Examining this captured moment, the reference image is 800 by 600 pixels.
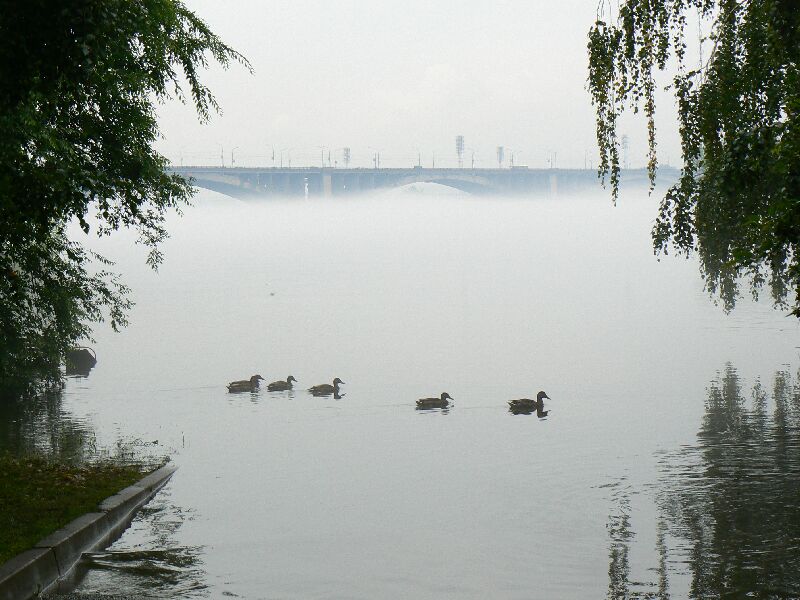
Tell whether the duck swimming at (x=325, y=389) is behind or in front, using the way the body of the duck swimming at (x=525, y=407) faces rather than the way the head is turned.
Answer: behind

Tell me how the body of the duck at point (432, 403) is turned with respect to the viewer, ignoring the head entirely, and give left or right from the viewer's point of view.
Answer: facing to the right of the viewer

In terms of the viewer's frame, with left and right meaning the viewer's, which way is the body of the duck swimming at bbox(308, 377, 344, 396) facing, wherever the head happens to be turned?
facing to the right of the viewer

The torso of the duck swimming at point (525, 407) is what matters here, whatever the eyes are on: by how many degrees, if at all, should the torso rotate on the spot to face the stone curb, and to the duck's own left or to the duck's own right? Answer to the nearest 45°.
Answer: approximately 90° to the duck's own right

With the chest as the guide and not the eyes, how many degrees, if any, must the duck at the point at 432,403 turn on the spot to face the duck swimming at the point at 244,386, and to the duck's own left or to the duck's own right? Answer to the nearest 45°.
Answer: approximately 135° to the duck's own left

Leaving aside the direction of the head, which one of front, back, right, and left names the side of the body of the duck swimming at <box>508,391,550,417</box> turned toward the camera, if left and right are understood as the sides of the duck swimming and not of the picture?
right

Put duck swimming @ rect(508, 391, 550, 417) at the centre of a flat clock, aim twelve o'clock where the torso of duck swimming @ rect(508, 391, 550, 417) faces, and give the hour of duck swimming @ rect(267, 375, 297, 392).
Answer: duck swimming @ rect(267, 375, 297, 392) is roughly at 7 o'clock from duck swimming @ rect(508, 391, 550, 417).

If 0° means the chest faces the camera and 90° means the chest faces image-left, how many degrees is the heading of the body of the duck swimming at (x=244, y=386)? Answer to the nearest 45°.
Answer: approximately 270°

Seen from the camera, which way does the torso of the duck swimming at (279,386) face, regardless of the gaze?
to the viewer's right
